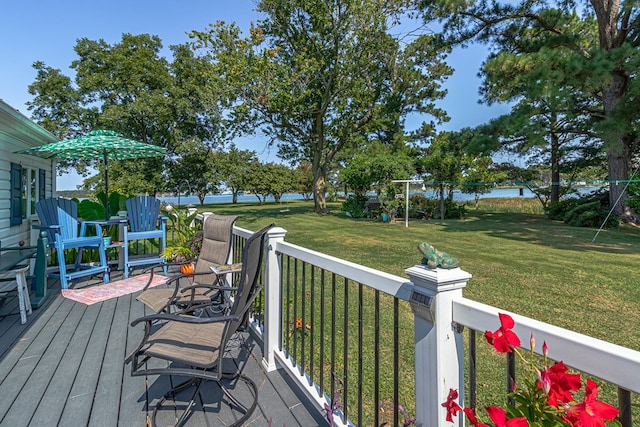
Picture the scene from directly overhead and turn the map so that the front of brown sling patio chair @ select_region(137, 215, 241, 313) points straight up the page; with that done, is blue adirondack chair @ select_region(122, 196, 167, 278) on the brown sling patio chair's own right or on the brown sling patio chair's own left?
on the brown sling patio chair's own right

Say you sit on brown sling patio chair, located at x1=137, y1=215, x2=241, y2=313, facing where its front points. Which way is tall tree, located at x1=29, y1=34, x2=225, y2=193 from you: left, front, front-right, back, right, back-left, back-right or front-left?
back-right

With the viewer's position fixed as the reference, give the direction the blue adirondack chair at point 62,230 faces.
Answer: facing the viewer and to the right of the viewer

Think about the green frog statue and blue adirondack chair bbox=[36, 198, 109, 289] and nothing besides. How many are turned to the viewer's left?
1

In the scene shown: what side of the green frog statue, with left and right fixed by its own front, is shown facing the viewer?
left

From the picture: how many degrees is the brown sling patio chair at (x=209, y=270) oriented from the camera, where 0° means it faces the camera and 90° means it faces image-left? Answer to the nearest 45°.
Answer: approximately 45°

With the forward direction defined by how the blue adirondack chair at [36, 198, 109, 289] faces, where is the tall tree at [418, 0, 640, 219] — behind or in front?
in front

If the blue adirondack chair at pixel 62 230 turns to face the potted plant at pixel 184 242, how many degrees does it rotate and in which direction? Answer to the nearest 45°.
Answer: approximately 45° to its left

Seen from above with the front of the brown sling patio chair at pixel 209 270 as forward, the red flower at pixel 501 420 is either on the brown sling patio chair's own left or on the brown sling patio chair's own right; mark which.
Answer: on the brown sling patio chair's own left

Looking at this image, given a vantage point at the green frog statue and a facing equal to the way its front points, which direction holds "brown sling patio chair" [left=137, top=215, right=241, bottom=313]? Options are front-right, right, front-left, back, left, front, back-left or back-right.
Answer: front-right
